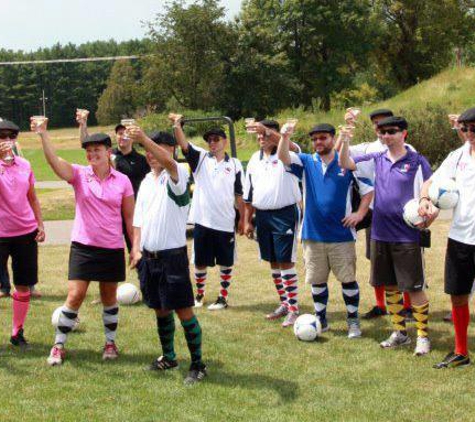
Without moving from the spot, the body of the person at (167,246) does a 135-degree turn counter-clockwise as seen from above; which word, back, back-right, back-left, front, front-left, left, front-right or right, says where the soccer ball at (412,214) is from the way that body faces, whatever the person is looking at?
front

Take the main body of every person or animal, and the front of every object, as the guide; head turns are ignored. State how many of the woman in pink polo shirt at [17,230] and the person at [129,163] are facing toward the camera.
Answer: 2

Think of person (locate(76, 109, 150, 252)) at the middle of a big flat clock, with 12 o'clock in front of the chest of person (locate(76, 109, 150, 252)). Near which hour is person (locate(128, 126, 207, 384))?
person (locate(128, 126, 207, 384)) is roughly at 12 o'clock from person (locate(76, 109, 150, 252)).

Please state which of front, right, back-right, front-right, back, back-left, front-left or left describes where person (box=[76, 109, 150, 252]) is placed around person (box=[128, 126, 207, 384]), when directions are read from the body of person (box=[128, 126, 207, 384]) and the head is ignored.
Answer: back-right

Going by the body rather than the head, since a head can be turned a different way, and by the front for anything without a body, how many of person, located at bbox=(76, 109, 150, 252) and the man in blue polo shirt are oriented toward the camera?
2

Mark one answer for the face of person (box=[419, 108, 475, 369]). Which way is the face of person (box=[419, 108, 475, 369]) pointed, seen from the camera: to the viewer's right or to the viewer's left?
to the viewer's left

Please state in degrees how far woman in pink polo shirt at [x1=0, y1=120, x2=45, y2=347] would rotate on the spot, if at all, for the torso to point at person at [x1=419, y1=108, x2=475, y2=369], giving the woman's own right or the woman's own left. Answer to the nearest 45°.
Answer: approximately 45° to the woman's own left

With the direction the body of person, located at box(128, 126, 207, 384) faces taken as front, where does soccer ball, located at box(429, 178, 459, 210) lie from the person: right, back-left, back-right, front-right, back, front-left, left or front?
back-left

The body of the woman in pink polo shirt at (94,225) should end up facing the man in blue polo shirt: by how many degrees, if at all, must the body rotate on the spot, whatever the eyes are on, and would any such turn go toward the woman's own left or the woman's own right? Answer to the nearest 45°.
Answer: approximately 90° to the woman's own left

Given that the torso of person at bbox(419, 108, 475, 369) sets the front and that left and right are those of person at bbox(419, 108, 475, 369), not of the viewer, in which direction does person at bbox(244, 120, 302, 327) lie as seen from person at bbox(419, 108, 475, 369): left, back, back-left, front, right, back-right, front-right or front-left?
right
